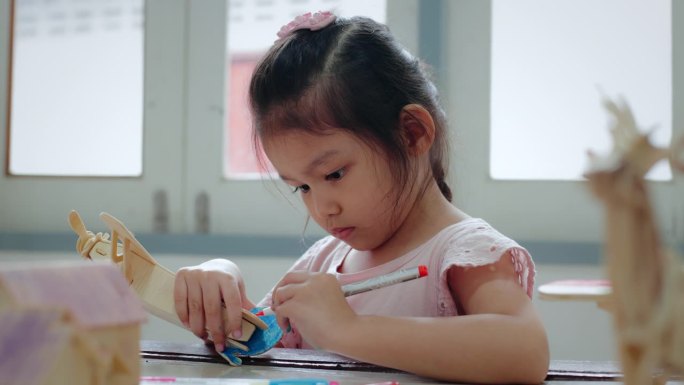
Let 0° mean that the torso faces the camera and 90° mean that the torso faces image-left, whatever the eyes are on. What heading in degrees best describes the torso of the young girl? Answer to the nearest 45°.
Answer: approximately 45°

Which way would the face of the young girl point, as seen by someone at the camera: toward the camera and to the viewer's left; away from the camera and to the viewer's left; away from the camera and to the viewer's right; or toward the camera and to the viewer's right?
toward the camera and to the viewer's left

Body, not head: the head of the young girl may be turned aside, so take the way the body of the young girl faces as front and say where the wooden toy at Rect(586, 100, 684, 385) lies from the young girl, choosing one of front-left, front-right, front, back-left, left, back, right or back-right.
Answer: front-left
